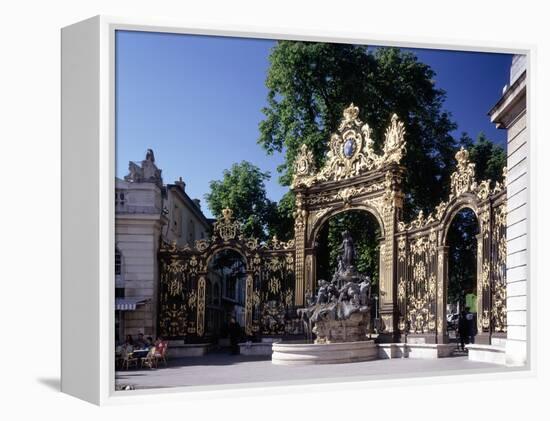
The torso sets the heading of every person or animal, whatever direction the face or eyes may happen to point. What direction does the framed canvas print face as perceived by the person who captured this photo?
facing the viewer and to the right of the viewer
